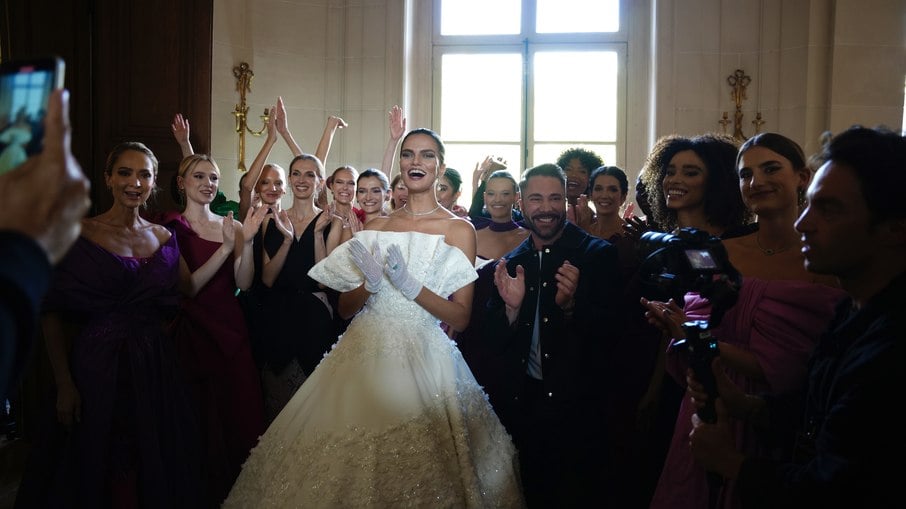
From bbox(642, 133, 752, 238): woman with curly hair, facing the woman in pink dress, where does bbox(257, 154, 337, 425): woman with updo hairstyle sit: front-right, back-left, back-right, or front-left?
back-right

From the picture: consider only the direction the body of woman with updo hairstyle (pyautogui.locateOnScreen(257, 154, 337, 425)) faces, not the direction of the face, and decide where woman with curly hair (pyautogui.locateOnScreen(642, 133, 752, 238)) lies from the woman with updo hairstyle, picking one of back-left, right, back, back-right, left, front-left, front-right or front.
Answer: front-left

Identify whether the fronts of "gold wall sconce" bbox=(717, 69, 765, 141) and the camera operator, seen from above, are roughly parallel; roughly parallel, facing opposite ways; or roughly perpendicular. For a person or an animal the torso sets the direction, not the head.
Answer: roughly perpendicular

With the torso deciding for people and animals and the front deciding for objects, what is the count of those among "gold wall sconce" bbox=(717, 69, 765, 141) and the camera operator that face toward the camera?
1

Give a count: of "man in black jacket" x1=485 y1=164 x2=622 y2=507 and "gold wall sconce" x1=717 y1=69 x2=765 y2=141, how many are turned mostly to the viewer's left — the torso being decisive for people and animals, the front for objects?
0

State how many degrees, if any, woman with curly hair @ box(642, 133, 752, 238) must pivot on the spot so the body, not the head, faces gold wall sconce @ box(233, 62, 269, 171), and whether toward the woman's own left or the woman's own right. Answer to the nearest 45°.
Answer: approximately 90° to the woman's own right

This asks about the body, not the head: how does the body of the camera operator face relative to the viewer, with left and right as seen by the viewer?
facing to the left of the viewer
